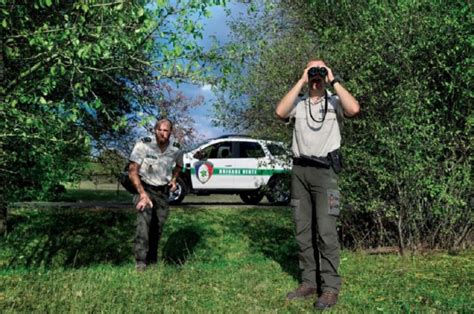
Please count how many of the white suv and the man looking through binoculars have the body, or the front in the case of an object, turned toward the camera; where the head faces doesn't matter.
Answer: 1

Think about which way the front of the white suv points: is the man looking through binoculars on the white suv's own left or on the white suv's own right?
on the white suv's own left

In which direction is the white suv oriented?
to the viewer's left

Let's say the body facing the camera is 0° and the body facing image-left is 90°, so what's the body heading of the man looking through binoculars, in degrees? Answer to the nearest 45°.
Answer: approximately 0°

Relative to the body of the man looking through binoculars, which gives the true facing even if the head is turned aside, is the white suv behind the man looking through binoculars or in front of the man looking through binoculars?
behind

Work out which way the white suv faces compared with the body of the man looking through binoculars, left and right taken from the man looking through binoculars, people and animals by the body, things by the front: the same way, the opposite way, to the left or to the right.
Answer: to the right
